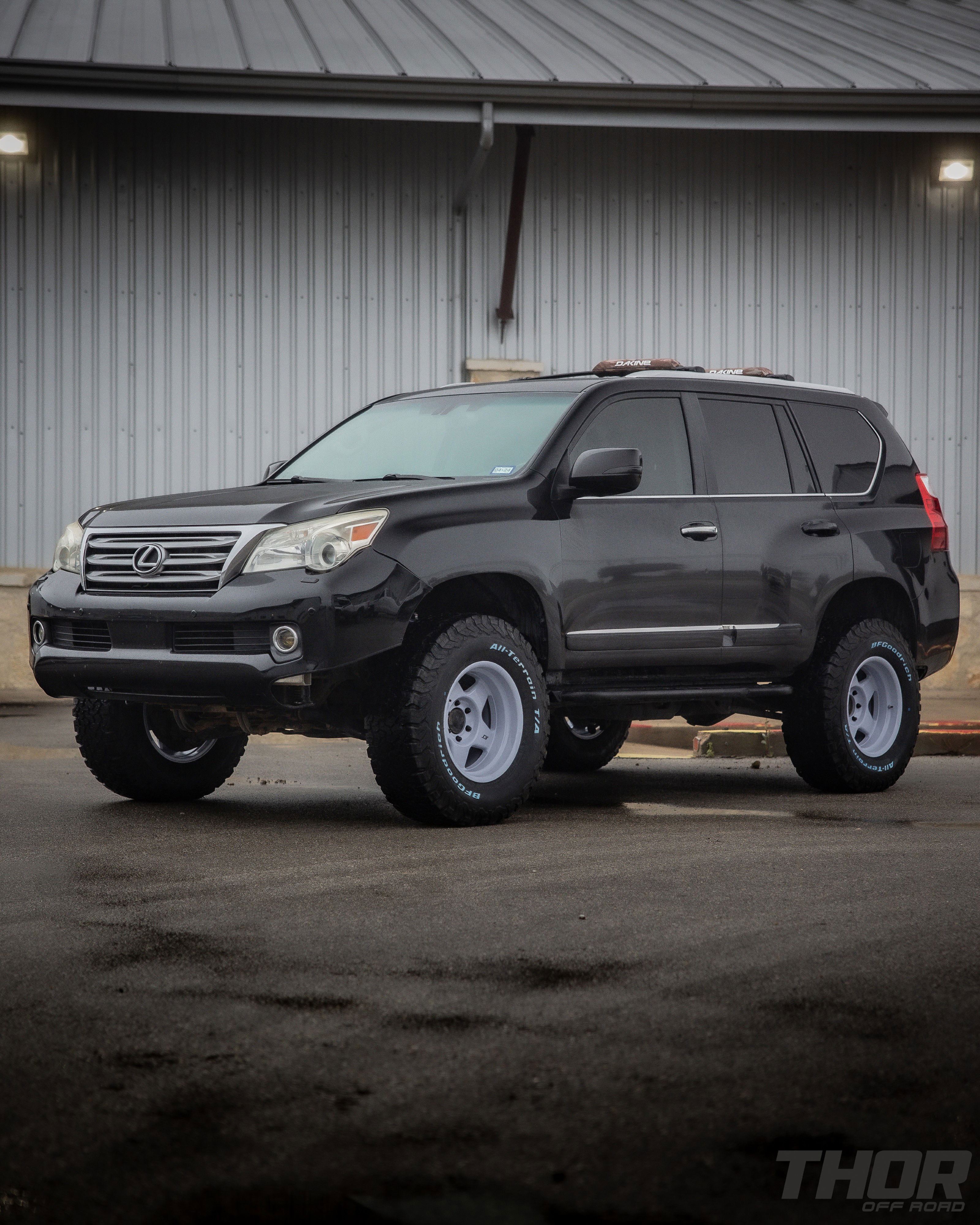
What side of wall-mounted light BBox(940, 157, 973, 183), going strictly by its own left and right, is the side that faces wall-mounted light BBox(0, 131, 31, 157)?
right

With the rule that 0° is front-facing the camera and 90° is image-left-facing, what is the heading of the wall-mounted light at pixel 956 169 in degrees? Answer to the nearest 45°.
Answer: approximately 0°

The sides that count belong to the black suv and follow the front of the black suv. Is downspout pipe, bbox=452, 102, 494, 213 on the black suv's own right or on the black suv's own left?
on the black suv's own right

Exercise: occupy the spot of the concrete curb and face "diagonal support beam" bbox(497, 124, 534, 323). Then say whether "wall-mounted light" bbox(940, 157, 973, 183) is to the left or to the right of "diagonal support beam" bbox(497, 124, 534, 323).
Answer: right

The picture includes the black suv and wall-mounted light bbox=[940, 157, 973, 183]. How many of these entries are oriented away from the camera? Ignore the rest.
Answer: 0

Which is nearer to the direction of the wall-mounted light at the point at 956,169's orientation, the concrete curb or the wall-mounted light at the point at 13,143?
the concrete curb

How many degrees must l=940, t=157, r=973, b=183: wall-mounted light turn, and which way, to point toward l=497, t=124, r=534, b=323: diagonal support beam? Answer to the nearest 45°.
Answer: approximately 45° to its right

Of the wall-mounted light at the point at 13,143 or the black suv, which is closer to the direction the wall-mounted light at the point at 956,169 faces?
the black suv

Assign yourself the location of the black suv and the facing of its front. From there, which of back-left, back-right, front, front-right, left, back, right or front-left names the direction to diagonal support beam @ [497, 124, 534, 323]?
back-right

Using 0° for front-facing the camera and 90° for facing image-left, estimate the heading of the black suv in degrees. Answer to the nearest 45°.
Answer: approximately 45°

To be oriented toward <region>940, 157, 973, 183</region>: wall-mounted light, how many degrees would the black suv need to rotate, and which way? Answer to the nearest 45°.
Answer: approximately 180°
